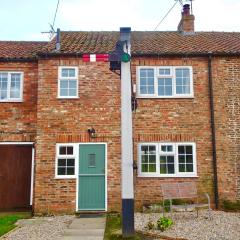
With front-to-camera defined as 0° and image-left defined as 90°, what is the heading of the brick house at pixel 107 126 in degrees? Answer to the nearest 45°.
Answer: approximately 0°
